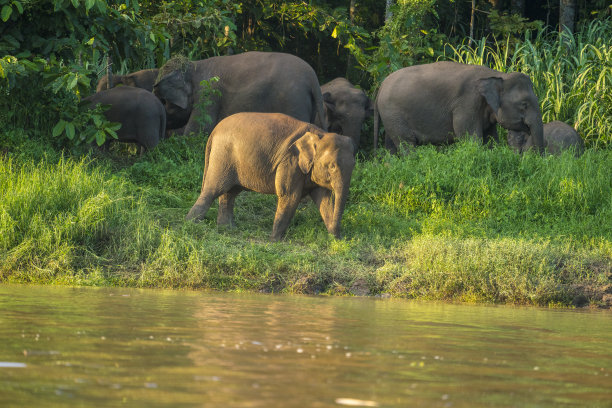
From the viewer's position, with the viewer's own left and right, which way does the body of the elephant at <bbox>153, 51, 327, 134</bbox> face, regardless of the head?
facing to the left of the viewer

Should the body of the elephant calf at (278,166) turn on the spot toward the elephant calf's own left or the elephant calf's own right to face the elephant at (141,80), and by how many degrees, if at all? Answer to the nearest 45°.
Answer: approximately 180°

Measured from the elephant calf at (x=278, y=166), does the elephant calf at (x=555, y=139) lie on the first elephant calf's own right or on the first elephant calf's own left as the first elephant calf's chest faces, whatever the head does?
on the first elephant calf's own left

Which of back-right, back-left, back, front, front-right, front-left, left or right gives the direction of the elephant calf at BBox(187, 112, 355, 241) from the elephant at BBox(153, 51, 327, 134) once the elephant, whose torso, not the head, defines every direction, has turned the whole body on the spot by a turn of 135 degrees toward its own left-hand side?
front-right

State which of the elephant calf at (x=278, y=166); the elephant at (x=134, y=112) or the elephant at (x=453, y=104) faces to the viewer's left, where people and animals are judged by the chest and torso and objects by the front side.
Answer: the elephant at (x=134, y=112)

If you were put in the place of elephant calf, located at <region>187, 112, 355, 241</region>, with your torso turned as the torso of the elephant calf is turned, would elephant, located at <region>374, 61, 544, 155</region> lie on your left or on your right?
on your left

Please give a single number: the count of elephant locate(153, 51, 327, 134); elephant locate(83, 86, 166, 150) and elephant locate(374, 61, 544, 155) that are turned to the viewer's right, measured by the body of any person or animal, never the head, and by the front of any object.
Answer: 1

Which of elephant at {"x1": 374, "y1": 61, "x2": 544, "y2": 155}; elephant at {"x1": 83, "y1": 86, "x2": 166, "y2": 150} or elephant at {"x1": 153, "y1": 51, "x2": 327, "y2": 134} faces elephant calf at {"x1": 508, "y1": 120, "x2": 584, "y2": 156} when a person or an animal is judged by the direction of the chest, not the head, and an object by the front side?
elephant at {"x1": 374, "y1": 61, "x2": 544, "y2": 155}

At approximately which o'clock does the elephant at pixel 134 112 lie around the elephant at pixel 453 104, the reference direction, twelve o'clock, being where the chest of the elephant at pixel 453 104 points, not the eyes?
the elephant at pixel 134 112 is roughly at 5 o'clock from the elephant at pixel 453 104.

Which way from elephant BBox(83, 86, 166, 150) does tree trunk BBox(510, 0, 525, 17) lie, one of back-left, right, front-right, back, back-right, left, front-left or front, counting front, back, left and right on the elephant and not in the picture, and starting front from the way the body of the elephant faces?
back-right

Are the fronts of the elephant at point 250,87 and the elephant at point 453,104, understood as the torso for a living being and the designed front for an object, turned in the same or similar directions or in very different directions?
very different directions

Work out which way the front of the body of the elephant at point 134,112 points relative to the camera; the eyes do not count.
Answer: to the viewer's left

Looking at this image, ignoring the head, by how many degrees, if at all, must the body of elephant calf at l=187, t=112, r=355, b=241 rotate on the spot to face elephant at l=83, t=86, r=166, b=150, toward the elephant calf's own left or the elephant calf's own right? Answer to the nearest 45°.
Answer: approximately 180°

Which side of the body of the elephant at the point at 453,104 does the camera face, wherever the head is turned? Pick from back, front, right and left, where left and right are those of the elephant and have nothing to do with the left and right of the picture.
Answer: right
